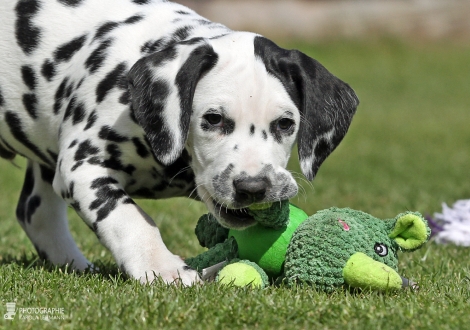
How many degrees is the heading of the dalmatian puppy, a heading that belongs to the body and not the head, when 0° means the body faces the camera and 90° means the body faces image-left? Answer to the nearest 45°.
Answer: approximately 315°
